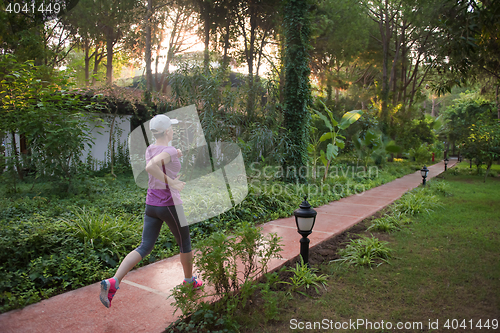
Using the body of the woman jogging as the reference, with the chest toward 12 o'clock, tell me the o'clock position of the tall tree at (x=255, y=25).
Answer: The tall tree is roughly at 11 o'clock from the woman jogging.

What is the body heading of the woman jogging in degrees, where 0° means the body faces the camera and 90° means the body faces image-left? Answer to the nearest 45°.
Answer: approximately 225°

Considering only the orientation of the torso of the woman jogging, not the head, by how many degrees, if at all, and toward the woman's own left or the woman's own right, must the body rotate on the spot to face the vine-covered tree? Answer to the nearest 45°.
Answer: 0° — they already face it

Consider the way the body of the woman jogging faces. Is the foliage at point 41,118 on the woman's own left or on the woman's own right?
on the woman's own left

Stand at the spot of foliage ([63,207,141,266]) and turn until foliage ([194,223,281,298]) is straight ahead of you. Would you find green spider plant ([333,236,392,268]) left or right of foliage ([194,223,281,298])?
left

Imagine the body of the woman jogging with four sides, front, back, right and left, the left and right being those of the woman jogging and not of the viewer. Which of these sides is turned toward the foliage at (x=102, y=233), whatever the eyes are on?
left

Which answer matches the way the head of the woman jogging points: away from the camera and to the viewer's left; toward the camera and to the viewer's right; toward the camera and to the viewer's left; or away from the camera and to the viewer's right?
away from the camera and to the viewer's right
